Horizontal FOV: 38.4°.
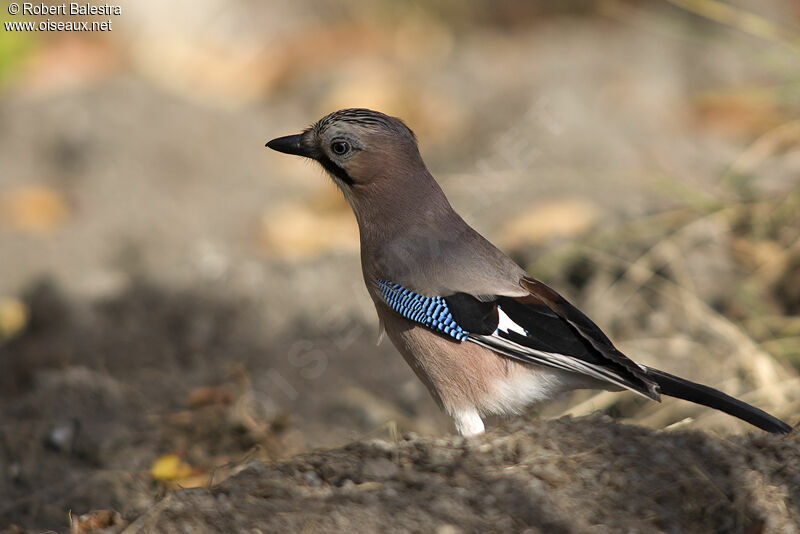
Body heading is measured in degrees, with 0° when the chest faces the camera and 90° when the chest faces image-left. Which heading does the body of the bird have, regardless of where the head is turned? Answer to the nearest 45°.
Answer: approximately 90°

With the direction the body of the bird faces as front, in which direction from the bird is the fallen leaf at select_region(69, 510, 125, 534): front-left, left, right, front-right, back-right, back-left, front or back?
front-left

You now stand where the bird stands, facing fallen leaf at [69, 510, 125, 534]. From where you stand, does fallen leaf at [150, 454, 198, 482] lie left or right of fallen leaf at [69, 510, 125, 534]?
right

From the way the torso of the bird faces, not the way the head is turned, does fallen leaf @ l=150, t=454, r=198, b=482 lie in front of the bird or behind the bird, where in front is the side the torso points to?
in front
